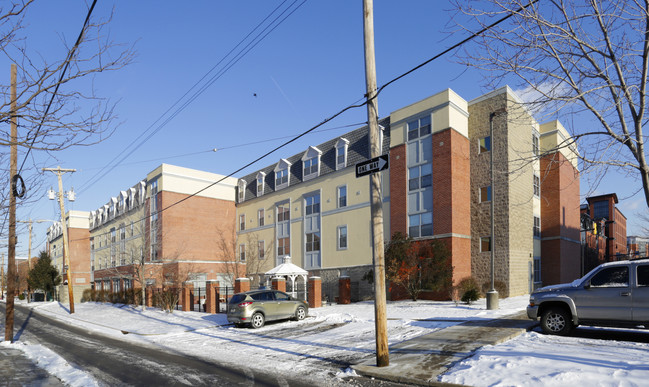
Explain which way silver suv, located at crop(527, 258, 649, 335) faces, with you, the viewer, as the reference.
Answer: facing to the left of the viewer

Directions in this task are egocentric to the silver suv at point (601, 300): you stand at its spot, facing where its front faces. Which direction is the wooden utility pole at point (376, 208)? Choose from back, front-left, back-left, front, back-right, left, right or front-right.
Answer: front-left
